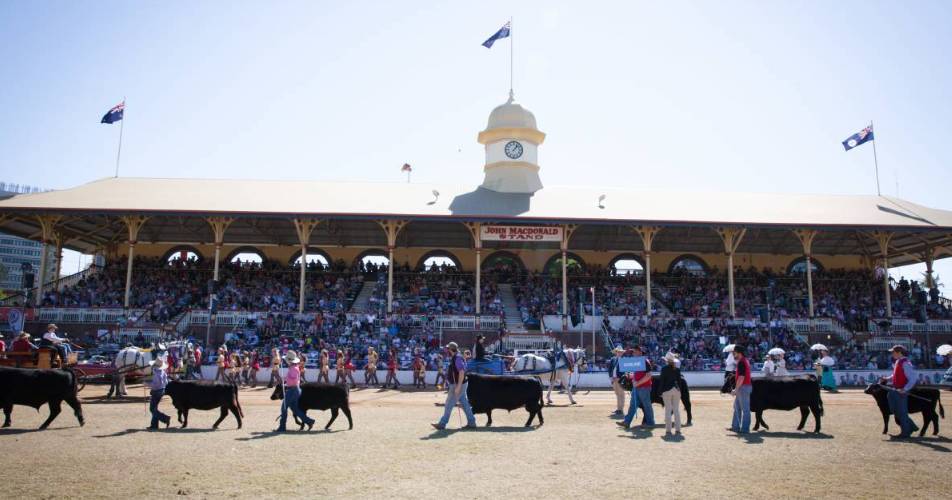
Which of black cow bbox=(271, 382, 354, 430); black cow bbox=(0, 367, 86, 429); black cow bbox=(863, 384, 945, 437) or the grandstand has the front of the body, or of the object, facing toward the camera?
the grandstand

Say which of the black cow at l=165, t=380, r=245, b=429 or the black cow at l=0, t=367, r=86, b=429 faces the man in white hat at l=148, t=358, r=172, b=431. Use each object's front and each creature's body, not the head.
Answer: the black cow at l=165, t=380, r=245, b=429

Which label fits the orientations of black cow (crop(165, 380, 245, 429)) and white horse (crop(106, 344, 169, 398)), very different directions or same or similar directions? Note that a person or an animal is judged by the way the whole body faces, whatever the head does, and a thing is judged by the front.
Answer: very different directions

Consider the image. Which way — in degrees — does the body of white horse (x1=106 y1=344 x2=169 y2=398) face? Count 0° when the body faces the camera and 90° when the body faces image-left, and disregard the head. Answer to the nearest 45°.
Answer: approximately 270°

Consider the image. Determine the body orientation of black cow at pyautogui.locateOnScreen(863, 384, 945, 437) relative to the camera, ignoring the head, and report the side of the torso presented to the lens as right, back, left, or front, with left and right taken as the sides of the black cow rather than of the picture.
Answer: left

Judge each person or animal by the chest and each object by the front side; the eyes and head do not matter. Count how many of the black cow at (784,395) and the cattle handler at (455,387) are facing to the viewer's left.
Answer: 2

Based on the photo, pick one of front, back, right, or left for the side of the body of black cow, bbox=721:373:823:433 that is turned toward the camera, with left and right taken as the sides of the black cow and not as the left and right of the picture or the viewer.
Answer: left

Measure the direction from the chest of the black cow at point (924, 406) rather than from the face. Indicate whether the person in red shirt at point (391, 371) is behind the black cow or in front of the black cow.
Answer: in front

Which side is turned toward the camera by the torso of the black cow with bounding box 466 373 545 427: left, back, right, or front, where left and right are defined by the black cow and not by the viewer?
left

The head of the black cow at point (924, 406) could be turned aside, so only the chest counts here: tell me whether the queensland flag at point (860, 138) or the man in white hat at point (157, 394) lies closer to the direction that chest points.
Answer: the man in white hat

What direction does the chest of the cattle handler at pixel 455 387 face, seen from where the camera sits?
to the viewer's left

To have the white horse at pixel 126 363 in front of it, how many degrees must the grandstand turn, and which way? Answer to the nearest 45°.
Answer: approximately 45° to its right

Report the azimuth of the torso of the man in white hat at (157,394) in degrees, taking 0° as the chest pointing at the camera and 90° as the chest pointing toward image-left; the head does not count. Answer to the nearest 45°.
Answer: approximately 90°

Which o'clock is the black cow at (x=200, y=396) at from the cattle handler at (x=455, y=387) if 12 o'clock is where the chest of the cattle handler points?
The black cow is roughly at 12 o'clock from the cattle handler.

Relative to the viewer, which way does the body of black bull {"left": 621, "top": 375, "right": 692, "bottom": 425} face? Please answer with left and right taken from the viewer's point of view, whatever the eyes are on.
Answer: facing to the left of the viewer

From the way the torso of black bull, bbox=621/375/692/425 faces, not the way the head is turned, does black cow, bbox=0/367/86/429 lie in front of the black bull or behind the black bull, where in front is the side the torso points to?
in front

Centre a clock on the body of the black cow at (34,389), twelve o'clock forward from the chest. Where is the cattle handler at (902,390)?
The cattle handler is roughly at 7 o'clock from the black cow.
